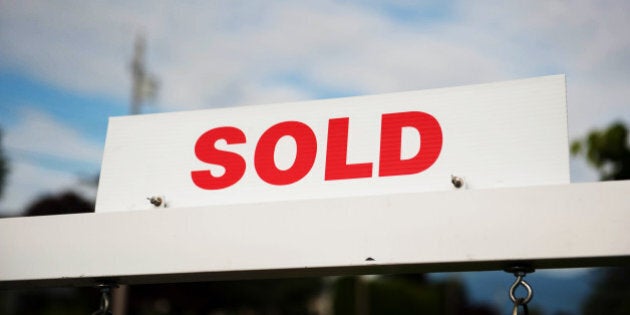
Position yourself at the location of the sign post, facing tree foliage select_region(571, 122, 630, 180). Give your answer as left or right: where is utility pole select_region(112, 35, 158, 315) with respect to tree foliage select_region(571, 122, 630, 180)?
left

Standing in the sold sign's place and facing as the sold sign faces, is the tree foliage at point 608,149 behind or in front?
behind

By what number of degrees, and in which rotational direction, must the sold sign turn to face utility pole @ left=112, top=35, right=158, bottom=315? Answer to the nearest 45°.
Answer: approximately 180°

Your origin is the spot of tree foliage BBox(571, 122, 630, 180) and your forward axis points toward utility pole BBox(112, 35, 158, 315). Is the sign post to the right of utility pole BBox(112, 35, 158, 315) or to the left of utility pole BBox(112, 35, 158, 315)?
left

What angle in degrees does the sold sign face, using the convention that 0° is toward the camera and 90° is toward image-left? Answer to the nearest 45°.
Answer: approximately 0°
